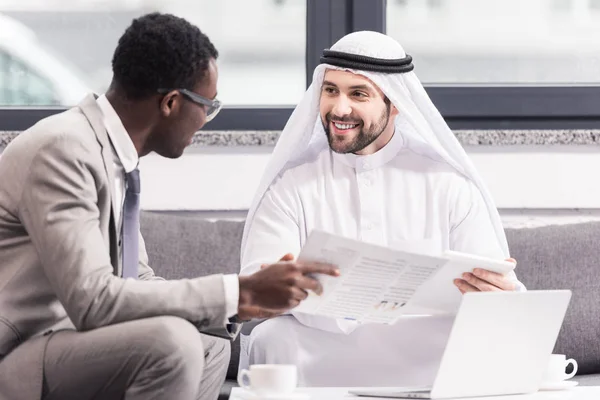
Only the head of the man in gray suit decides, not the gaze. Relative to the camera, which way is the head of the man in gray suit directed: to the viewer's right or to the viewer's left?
to the viewer's right

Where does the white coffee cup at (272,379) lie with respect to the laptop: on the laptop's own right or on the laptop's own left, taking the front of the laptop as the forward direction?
on the laptop's own left

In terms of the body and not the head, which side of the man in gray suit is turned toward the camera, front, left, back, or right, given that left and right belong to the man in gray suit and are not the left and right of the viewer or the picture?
right

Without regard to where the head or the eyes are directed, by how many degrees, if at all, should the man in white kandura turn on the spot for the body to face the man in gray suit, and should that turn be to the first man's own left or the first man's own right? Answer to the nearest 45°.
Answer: approximately 45° to the first man's own right

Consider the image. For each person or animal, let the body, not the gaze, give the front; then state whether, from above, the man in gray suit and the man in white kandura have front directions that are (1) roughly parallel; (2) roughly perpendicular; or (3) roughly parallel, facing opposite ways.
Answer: roughly perpendicular

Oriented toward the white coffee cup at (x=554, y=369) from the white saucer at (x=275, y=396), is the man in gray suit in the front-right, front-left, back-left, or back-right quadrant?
back-left

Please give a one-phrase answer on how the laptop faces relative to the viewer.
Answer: facing away from the viewer and to the left of the viewer

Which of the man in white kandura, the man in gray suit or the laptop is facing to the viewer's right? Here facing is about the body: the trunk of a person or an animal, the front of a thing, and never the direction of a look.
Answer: the man in gray suit

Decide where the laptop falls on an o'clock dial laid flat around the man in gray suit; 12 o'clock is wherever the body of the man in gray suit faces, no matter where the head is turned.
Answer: The laptop is roughly at 12 o'clock from the man in gray suit.

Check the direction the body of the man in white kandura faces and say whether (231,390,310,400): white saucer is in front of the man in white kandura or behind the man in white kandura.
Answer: in front
